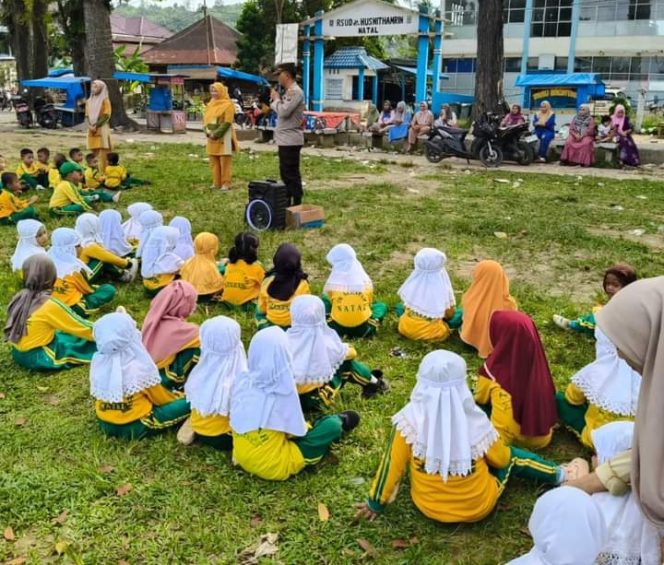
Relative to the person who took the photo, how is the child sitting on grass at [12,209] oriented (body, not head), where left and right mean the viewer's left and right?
facing to the right of the viewer

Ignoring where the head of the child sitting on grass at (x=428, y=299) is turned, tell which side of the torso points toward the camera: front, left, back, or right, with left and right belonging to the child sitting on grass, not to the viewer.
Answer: back

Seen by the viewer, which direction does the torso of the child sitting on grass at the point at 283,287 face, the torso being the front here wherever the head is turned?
away from the camera

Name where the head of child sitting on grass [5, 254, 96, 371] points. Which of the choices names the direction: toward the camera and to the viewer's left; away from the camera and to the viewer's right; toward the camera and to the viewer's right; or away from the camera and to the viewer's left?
away from the camera and to the viewer's right

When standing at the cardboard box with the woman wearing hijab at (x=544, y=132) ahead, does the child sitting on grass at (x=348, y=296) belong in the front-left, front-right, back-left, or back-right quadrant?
back-right

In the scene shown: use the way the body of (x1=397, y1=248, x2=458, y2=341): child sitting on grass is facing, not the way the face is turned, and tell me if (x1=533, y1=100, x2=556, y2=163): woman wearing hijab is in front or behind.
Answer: in front

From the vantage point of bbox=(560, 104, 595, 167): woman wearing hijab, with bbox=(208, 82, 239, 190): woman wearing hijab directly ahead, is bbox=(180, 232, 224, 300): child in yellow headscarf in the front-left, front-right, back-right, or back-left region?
front-left

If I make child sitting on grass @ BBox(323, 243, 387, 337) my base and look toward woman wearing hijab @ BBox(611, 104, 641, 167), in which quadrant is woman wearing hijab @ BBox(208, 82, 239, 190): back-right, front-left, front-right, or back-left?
front-left

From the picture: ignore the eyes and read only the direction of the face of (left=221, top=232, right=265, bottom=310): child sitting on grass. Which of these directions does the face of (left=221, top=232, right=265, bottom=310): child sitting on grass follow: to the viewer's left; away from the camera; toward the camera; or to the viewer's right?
away from the camera

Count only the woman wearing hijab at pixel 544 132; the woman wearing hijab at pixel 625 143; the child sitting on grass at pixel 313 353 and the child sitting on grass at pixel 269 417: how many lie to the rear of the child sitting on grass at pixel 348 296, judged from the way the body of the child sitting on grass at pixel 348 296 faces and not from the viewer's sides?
2

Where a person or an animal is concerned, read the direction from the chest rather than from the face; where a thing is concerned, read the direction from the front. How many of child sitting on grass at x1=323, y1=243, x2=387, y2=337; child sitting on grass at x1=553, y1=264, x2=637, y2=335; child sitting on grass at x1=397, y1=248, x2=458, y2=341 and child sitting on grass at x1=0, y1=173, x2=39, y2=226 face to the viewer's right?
1

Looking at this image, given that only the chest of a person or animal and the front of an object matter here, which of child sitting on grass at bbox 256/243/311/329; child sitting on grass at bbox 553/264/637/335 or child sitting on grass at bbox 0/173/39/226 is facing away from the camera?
child sitting on grass at bbox 256/243/311/329

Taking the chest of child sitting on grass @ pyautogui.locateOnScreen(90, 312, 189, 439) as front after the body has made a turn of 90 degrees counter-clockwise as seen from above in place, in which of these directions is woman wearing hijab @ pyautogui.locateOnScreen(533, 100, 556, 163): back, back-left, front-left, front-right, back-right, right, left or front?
right

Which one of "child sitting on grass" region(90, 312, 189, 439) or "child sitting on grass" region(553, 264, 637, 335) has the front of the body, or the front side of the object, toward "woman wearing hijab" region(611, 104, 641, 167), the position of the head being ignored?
"child sitting on grass" region(90, 312, 189, 439)

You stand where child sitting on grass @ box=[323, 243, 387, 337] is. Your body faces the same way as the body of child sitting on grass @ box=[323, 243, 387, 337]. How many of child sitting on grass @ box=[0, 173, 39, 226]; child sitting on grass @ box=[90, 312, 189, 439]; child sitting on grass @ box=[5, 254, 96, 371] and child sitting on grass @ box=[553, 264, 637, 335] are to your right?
1

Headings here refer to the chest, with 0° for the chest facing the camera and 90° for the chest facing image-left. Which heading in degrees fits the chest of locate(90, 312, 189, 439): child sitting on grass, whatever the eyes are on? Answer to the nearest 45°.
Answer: approximately 225°

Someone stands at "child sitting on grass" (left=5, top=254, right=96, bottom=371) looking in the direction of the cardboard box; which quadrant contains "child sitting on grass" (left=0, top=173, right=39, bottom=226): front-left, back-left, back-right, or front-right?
front-left

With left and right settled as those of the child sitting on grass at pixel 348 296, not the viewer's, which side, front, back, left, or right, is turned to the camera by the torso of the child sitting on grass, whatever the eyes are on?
back
